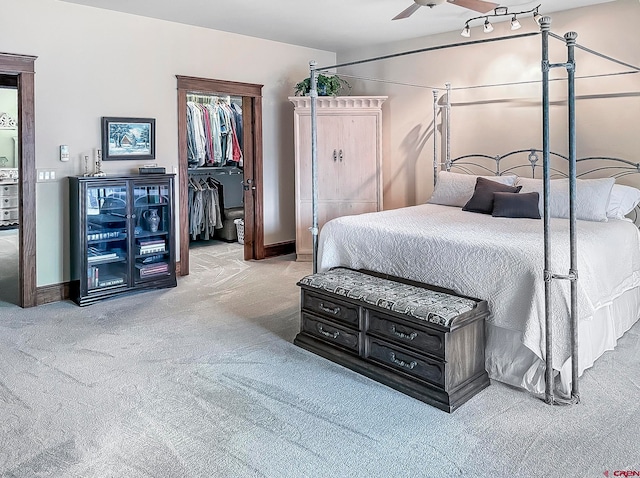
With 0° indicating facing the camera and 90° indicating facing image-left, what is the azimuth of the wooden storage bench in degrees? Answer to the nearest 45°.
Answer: approximately 45°

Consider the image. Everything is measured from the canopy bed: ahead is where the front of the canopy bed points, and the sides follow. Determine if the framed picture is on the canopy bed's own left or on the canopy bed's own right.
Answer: on the canopy bed's own right

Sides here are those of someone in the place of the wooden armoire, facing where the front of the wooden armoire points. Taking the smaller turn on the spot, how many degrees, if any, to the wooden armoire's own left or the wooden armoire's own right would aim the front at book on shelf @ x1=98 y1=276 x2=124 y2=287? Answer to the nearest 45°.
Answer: approximately 45° to the wooden armoire's own right

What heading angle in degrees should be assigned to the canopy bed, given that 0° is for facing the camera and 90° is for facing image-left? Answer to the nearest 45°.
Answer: approximately 45°

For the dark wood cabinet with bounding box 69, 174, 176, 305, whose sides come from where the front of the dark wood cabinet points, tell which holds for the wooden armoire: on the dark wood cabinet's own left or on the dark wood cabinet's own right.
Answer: on the dark wood cabinet's own left

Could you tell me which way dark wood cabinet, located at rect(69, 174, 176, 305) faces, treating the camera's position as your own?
facing the viewer and to the right of the viewer

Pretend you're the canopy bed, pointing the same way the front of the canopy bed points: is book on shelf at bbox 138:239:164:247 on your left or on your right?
on your right

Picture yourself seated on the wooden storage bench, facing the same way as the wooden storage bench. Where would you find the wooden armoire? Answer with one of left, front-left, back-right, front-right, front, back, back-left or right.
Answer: back-right

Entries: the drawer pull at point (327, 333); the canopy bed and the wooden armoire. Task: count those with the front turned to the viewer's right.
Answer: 0

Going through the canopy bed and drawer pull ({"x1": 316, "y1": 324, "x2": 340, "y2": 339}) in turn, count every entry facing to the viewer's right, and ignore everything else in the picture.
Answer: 0

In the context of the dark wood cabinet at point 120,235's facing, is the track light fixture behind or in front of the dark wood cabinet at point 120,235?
in front

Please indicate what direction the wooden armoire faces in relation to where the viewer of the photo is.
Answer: facing the viewer

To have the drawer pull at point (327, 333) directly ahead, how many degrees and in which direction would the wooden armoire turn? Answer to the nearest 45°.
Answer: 0° — it already faces it
